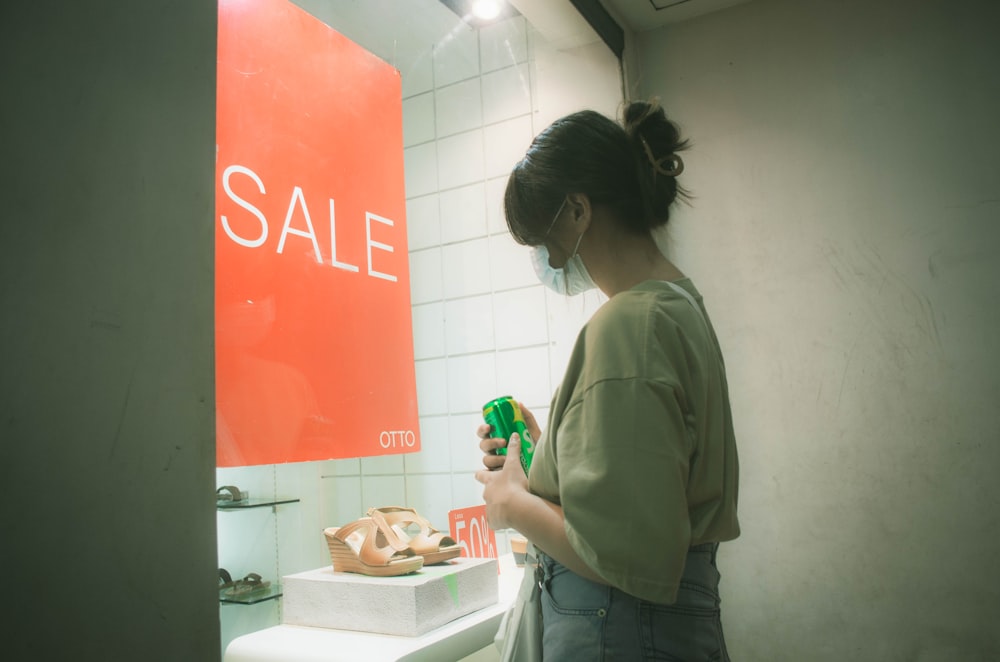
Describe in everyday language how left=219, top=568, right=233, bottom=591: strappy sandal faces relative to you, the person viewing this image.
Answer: facing to the right of the viewer

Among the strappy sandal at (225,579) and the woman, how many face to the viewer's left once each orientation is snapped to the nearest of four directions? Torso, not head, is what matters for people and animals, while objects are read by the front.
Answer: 1

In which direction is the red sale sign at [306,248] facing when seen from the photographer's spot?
facing the viewer and to the right of the viewer

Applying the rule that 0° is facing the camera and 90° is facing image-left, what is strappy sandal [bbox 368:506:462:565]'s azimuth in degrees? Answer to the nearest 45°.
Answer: approximately 315°

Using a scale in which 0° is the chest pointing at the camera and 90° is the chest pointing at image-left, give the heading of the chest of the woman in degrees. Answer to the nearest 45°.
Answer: approximately 90°

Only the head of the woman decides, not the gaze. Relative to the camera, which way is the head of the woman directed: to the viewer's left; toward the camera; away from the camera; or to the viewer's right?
to the viewer's left

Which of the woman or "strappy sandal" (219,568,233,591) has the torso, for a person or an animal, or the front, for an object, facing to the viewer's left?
the woman

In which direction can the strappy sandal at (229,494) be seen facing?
to the viewer's right

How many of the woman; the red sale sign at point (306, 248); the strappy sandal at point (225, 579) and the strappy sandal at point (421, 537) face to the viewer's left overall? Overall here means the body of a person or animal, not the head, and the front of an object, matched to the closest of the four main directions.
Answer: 1

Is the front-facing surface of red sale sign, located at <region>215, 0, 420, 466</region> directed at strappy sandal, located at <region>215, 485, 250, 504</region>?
no

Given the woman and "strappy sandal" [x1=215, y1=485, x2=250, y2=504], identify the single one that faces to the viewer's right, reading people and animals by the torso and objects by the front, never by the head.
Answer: the strappy sandal
